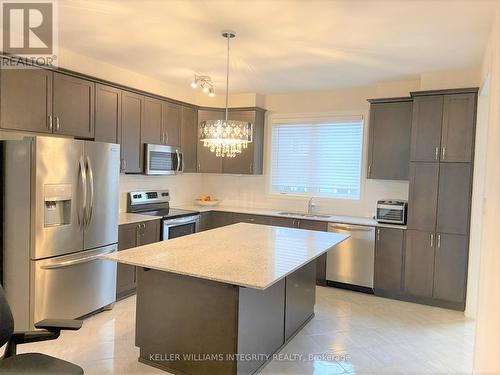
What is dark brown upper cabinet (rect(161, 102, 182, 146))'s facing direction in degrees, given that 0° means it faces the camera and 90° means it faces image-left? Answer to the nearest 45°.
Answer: approximately 315°

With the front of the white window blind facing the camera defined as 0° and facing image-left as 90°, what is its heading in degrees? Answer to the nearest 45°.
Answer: approximately 45°

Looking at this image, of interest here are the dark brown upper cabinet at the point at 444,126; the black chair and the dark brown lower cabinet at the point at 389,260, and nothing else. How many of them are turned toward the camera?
2

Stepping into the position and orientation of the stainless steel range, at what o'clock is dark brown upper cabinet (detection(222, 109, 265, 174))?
The dark brown upper cabinet is roughly at 10 o'clock from the stainless steel range.

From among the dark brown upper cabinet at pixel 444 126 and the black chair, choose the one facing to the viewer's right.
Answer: the black chair

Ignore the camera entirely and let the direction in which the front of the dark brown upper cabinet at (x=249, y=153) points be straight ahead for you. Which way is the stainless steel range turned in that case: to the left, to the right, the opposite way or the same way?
to the left

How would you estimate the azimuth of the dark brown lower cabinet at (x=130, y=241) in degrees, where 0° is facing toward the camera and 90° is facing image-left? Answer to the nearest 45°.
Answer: approximately 315°

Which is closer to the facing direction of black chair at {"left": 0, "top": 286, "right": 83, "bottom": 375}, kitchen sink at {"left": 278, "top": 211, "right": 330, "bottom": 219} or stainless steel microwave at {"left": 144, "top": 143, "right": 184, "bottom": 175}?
the kitchen sink

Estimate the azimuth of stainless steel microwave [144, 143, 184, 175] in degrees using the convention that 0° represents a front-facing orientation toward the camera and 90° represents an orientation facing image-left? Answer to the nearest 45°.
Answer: approximately 315°

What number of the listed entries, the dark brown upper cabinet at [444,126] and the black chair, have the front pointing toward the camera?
1

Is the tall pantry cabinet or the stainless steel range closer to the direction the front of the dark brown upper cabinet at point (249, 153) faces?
the stainless steel range

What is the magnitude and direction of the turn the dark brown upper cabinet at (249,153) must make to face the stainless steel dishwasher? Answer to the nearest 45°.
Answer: approximately 90° to its left

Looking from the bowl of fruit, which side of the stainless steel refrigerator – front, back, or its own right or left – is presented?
left

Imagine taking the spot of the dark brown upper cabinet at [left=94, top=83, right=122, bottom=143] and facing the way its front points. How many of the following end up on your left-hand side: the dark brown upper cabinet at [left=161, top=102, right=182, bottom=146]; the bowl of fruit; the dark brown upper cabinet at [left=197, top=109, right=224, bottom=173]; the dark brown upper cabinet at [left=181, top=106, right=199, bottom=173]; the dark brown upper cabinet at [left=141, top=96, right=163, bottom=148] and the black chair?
5
